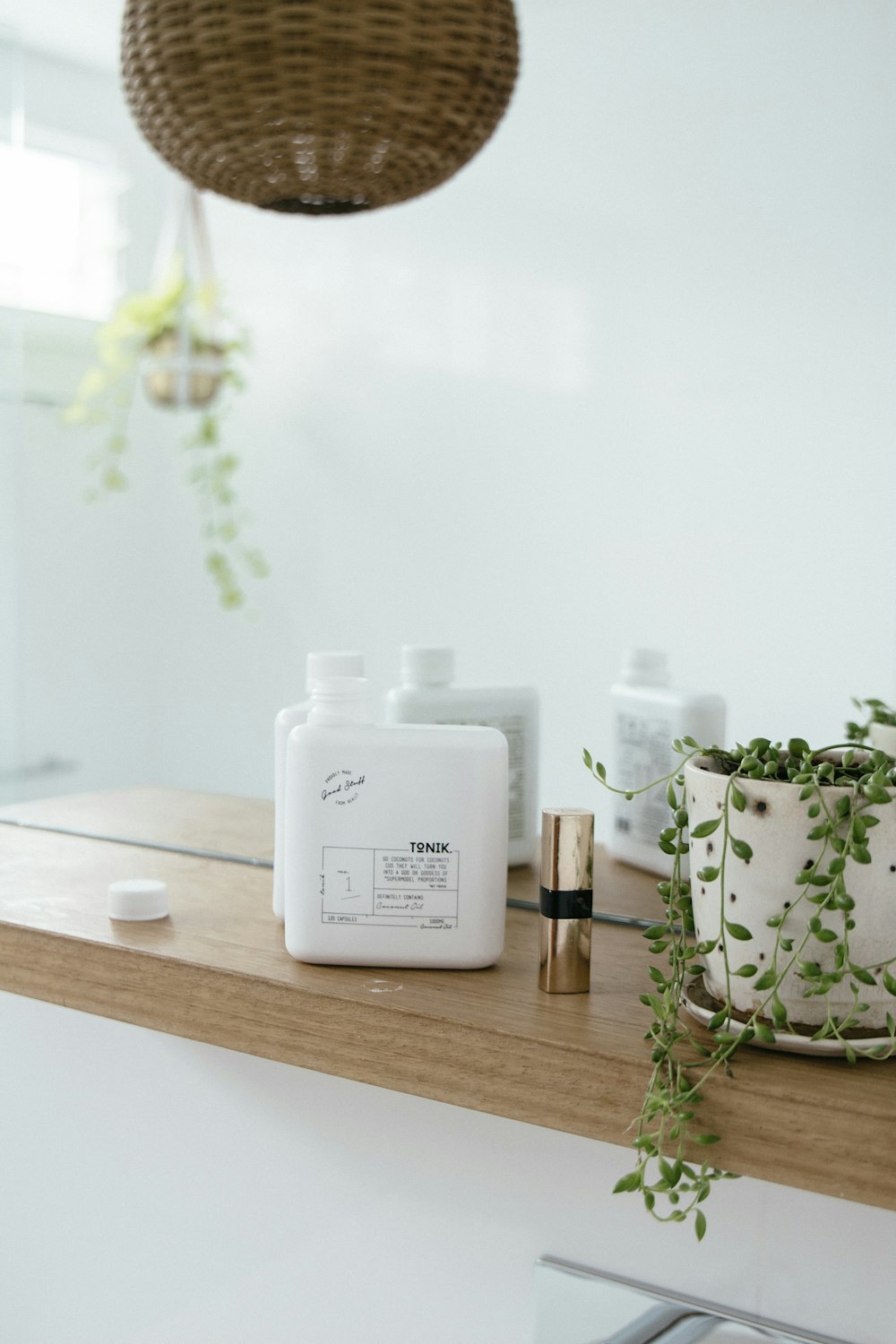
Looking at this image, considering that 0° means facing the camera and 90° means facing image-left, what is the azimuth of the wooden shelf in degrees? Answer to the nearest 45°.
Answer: approximately 45°

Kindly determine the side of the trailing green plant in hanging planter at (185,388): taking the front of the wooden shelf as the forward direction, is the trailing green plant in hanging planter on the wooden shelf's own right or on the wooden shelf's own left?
on the wooden shelf's own right
